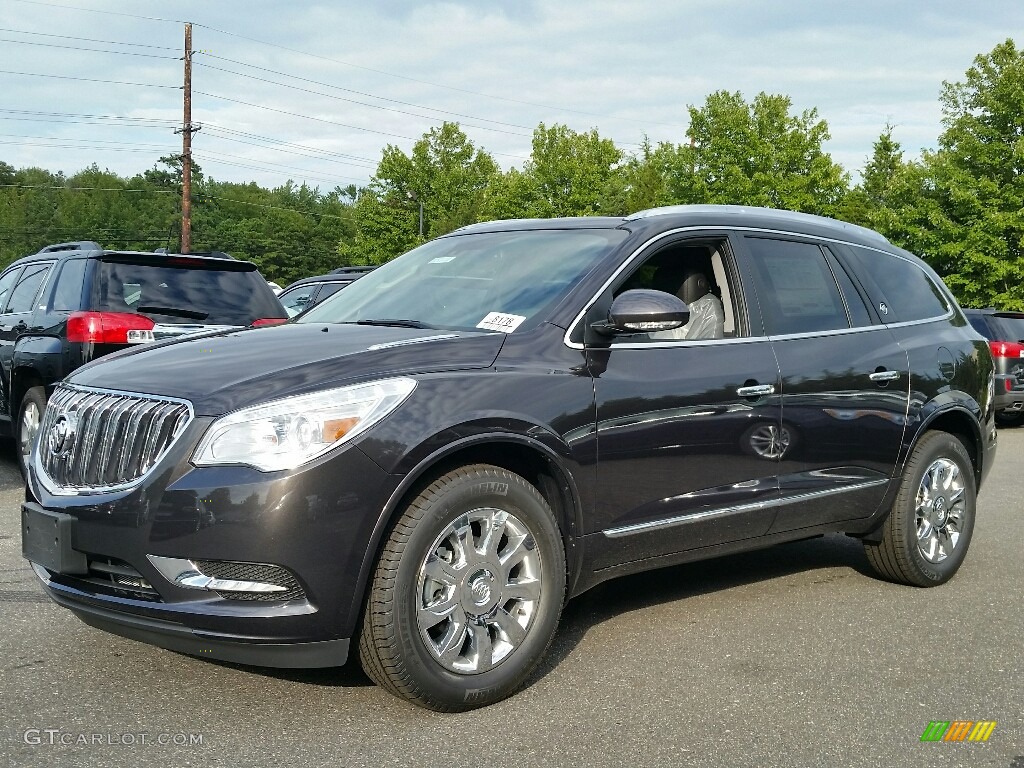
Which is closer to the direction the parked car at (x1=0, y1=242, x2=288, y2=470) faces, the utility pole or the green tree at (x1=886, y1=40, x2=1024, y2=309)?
the utility pole

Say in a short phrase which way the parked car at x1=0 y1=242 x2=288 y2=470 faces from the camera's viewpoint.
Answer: facing away from the viewer and to the left of the viewer

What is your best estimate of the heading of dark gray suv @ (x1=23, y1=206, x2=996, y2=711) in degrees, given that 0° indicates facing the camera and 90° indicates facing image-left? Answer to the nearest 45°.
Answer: approximately 45°

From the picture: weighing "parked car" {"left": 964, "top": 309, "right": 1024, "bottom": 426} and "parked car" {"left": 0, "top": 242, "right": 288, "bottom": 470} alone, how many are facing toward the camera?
0

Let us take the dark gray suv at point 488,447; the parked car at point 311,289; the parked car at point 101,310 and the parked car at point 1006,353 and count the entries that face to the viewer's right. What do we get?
0

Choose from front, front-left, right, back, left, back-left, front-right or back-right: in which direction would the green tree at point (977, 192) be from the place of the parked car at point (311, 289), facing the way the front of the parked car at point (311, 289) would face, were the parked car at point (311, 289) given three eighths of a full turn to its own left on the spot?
front-left

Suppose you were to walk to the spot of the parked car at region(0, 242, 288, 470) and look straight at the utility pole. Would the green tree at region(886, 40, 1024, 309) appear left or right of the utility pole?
right

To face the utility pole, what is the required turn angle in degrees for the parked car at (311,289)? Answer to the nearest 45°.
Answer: approximately 135° to its right

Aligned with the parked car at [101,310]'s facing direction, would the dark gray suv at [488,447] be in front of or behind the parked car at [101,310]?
behind

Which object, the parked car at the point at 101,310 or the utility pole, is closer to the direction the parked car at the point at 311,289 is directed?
the parked car

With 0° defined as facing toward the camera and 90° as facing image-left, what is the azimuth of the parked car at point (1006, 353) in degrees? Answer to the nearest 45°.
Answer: approximately 135°

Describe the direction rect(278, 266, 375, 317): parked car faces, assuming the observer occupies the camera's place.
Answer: facing the viewer and to the left of the viewer

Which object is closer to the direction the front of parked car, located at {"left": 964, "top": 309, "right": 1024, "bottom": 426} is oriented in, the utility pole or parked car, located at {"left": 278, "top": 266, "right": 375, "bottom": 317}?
the utility pole

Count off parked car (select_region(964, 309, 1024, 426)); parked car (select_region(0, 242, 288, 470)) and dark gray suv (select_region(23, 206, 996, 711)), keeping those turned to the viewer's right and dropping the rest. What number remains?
0

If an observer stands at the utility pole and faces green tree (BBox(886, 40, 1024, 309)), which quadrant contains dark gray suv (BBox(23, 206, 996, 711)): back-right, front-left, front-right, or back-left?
front-right

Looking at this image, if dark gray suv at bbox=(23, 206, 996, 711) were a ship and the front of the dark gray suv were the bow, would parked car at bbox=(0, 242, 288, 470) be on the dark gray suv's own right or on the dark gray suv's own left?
on the dark gray suv's own right

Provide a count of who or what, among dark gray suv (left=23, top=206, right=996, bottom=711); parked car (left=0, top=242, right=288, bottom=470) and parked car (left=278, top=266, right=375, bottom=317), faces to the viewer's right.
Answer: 0

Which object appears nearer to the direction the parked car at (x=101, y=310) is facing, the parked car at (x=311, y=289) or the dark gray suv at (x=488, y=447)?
the parked car
